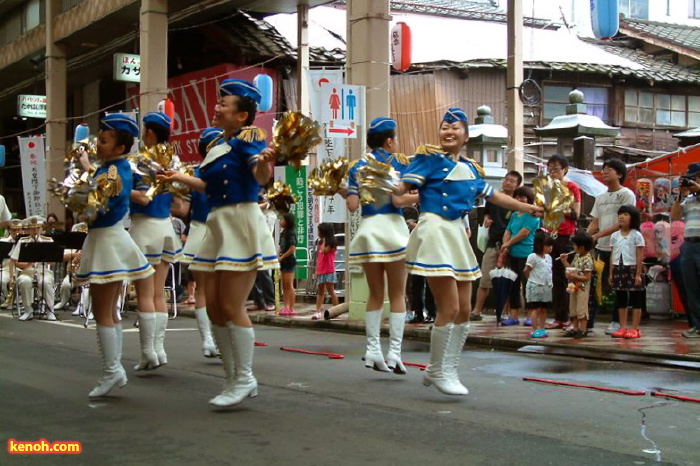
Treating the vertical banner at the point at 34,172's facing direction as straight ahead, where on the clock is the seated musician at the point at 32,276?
The seated musician is roughly at 12 o'clock from the vertical banner.

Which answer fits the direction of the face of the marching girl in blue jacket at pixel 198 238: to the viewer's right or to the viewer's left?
to the viewer's left

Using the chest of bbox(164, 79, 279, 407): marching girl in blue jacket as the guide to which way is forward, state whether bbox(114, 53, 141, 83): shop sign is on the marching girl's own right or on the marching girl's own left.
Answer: on the marching girl's own right

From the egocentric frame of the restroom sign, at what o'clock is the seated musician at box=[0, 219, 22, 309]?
The seated musician is roughly at 4 o'clock from the restroom sign.

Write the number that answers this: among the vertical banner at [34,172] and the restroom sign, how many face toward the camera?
2
